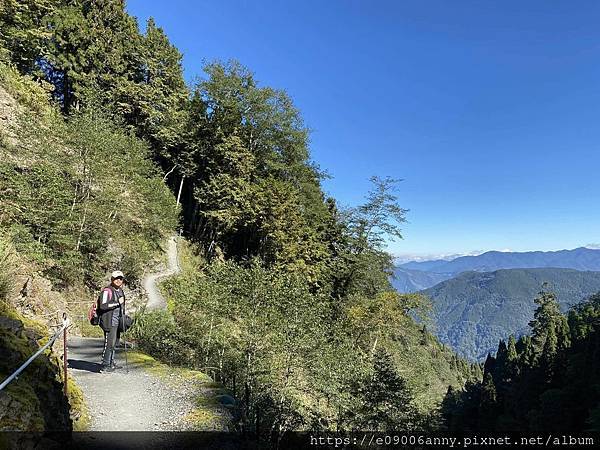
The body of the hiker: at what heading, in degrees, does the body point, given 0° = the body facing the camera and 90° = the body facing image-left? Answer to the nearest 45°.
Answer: approximately 315°
